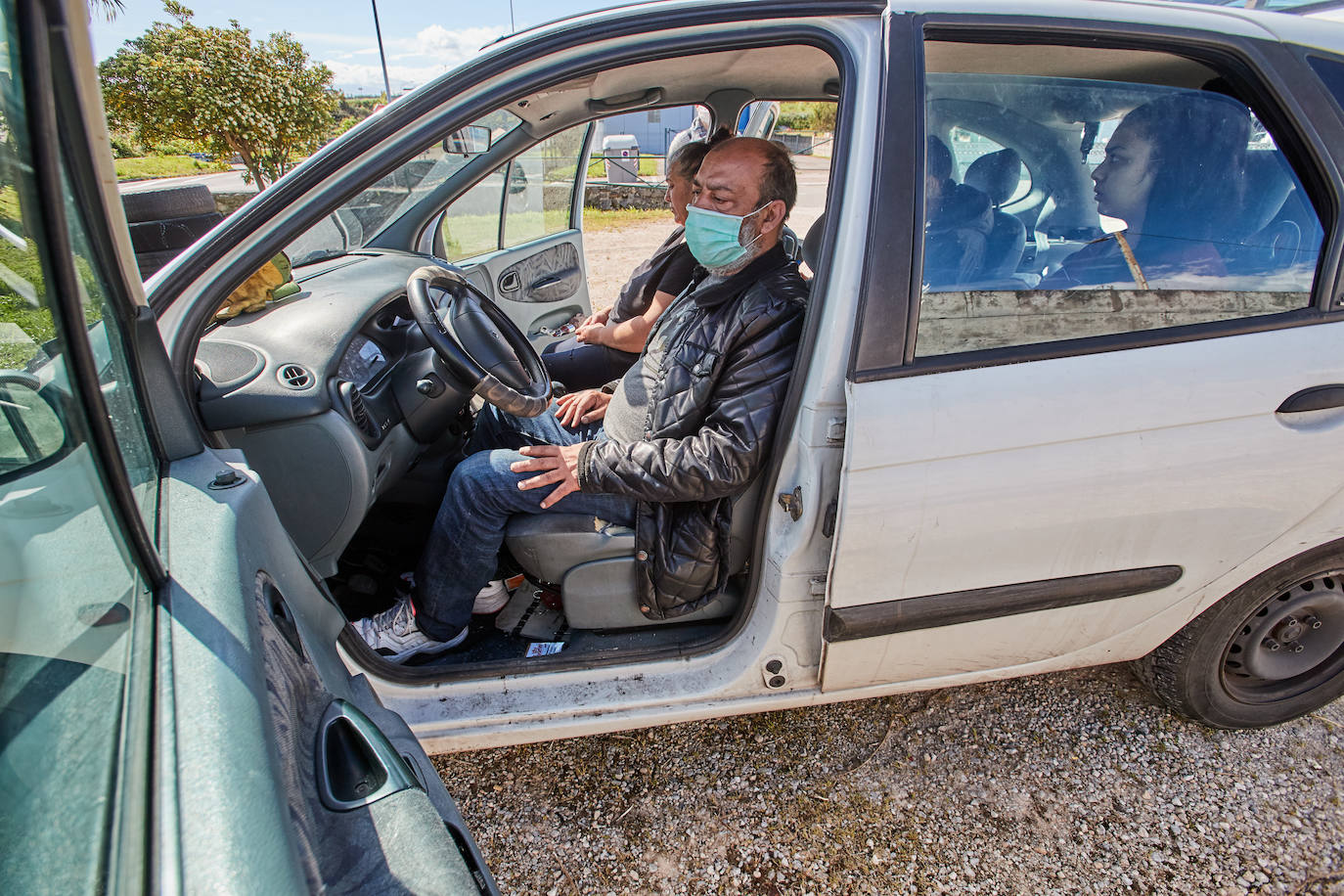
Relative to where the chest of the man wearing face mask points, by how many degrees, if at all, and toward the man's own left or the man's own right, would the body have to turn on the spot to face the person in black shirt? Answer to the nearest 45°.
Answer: approximately 90° to the man's own right

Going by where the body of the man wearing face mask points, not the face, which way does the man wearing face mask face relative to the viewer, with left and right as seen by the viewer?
facing to the left of the viewer

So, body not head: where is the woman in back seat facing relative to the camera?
to the viewer's left

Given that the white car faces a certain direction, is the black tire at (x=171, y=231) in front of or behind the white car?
in front

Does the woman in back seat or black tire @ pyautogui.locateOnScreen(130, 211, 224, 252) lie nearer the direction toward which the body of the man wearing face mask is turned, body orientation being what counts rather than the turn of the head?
the black tire

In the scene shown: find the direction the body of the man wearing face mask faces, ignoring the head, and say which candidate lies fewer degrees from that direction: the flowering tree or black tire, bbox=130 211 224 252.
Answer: the black tire

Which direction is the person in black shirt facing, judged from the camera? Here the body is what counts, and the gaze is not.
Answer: to the viewer's left

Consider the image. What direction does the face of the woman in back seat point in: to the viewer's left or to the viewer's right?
to the viewer's left

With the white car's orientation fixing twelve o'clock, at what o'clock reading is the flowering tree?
The flowering tree is roughly at 2 o'clock from the white car.

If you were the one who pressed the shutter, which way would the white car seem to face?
facing to the left of the viewer

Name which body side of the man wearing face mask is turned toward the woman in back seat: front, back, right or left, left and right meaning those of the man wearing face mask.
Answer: back

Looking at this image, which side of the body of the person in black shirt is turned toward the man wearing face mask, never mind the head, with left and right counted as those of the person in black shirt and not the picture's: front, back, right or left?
left
